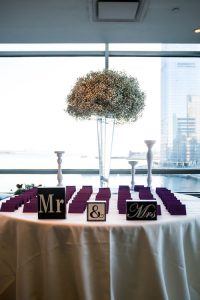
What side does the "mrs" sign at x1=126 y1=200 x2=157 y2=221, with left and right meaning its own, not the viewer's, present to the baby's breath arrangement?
back

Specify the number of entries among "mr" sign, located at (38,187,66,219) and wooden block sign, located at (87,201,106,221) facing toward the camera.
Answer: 2

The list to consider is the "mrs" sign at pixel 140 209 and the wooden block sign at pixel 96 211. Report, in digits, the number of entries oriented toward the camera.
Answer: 2

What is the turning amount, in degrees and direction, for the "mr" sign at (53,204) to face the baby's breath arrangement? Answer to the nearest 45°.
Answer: approximately 135° to its left

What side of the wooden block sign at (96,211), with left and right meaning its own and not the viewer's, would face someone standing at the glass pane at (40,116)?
back

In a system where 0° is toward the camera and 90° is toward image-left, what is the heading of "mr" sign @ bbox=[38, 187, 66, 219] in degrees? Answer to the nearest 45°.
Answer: approximately 0°
